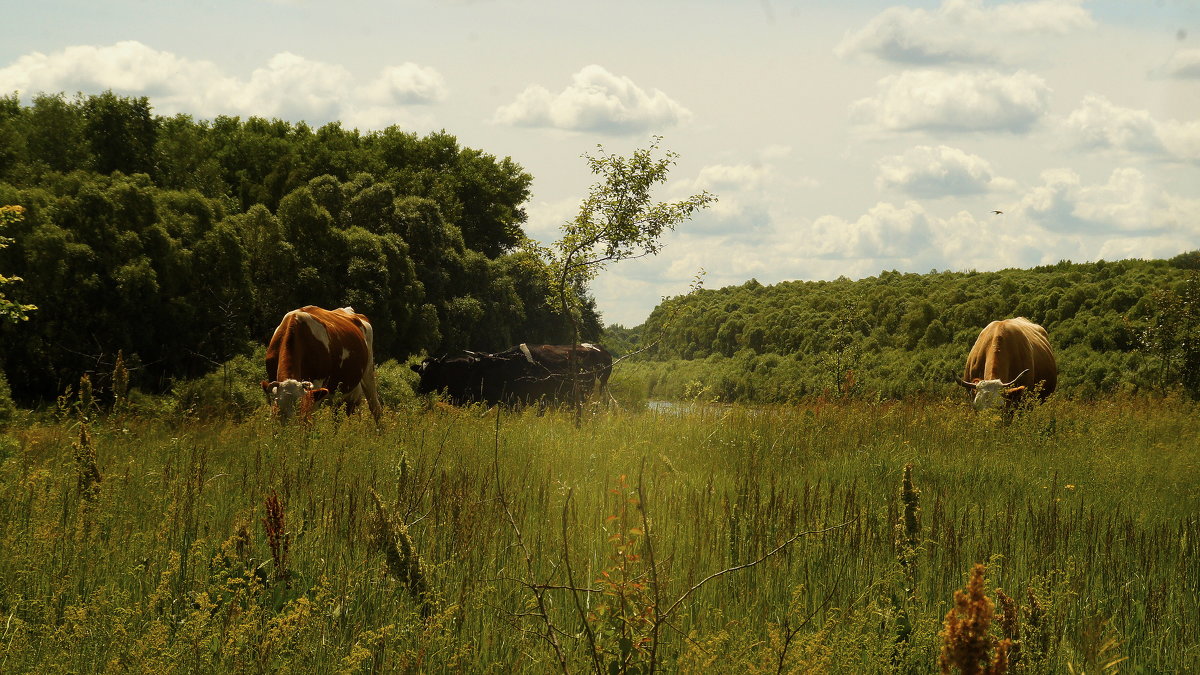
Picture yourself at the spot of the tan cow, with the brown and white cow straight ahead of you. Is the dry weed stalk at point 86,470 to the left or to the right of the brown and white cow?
left

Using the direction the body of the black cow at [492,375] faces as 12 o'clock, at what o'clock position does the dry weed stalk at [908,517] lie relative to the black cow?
The dry weed stalk is roughly at 9 o'clock from the black cow.

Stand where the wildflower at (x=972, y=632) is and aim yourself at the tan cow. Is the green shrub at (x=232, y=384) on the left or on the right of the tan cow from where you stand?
left

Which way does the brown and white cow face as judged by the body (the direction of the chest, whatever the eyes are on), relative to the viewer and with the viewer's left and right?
facing the viewer and to the left of the viewer

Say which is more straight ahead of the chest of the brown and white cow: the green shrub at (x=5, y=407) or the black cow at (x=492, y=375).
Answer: the green shrub

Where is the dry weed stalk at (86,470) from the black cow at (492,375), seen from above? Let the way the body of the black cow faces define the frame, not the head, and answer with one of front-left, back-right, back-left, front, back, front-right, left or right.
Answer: left

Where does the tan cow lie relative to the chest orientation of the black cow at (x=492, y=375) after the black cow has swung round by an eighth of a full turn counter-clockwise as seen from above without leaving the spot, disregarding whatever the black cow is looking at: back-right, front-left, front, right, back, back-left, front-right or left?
left

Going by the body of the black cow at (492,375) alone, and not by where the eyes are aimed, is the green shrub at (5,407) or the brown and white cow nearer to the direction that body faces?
the green shrub

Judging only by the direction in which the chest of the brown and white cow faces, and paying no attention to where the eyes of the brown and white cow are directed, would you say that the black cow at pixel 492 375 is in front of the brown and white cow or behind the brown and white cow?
behind

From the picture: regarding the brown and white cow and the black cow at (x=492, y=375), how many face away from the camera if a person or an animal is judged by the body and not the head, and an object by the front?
0

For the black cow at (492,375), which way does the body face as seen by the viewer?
to the viewer's left

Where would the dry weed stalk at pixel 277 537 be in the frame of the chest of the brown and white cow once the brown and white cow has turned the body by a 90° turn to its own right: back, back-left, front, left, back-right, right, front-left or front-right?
back-left

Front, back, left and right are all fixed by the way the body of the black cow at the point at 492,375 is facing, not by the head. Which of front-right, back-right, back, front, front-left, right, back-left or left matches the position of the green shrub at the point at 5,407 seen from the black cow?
front-left

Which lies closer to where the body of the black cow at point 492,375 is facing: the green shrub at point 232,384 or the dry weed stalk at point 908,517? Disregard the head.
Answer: the green shrub

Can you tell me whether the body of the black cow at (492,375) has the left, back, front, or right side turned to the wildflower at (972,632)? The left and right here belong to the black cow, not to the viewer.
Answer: left

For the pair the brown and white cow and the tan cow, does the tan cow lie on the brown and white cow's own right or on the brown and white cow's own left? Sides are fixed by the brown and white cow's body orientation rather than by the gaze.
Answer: on the brown and white cow's own left
